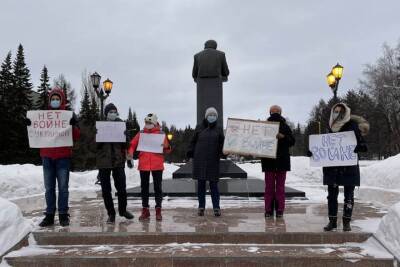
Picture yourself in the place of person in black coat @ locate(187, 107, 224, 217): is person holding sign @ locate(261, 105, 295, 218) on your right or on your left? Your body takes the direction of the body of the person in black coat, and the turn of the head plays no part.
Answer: on your left

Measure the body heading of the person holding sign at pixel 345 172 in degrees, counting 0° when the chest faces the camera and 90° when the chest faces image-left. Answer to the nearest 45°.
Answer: approximately 45°

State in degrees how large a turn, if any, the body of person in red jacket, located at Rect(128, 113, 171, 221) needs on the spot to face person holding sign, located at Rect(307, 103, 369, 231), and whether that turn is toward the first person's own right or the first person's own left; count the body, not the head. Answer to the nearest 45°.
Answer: approximately 45° to the first person's own left

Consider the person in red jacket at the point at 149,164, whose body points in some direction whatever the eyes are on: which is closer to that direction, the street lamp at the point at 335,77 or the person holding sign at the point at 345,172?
the person holding sign

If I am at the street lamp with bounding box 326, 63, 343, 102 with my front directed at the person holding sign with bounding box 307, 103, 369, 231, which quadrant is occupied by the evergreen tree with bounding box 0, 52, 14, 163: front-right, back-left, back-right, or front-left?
back-right

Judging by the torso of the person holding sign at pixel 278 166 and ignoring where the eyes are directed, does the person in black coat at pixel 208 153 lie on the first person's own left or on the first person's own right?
on the first person's own right

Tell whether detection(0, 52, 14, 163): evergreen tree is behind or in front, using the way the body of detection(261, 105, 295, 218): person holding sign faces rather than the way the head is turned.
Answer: behind

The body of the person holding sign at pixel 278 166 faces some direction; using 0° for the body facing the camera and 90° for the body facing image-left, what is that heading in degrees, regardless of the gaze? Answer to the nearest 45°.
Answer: approximately 0°
